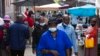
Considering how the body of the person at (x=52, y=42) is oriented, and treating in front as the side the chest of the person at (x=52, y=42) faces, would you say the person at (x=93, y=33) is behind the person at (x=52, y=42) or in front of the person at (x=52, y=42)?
behind

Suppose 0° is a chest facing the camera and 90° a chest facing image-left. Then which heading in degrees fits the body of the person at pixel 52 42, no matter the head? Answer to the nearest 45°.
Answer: approximately 0°

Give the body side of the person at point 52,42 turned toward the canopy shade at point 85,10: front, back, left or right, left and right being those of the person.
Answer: back

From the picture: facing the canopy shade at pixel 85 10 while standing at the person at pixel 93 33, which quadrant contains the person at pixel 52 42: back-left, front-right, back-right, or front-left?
back-left
